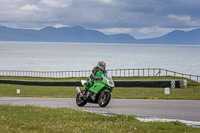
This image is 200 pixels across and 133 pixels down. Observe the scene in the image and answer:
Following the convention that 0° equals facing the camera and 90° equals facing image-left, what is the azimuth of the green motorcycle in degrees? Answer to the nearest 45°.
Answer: approximately 315°
